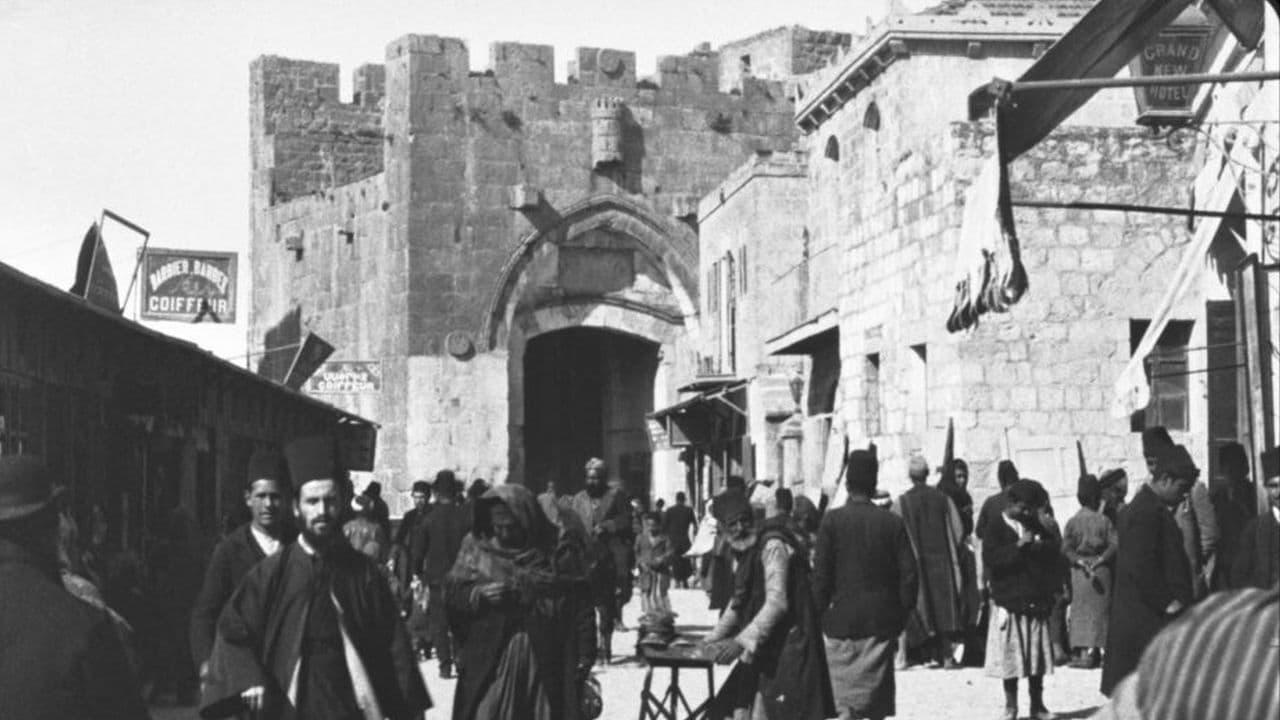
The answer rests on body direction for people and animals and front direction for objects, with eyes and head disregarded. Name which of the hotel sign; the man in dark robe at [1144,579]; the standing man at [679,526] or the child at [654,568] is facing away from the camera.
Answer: the standing man

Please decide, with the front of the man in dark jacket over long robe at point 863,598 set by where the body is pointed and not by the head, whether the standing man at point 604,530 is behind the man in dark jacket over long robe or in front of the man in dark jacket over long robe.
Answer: in front

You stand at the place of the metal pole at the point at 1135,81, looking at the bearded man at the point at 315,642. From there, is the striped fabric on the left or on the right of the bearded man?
left

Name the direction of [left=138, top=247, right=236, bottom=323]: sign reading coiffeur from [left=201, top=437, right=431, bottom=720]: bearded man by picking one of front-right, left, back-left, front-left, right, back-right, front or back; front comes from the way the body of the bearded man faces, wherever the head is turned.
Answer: back

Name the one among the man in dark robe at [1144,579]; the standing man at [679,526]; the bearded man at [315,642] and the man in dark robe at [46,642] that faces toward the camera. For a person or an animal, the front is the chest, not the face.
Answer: the bearded man

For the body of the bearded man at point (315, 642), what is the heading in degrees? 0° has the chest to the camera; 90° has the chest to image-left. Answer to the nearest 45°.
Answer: approximately 0°

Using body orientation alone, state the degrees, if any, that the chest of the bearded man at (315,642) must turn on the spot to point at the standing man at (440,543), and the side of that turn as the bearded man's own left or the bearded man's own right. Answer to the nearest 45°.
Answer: approximately 180°
